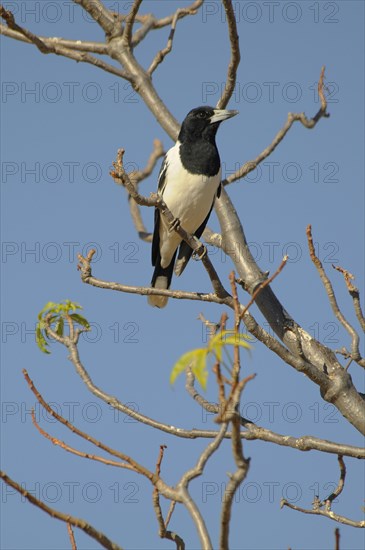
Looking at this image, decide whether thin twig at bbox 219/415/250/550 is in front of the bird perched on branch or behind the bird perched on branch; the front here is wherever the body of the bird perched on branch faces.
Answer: in front

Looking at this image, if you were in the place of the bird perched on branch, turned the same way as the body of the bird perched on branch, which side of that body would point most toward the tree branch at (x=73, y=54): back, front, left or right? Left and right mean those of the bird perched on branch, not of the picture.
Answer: right

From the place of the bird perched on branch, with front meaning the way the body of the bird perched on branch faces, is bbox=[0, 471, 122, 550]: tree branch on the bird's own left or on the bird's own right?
on the bird's own right
